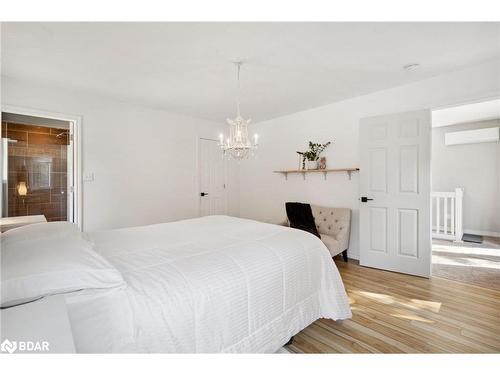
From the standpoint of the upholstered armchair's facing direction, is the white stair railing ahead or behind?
behind

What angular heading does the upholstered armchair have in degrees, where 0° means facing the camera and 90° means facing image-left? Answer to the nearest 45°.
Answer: approximately 45°

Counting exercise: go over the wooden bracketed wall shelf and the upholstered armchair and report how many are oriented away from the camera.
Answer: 0

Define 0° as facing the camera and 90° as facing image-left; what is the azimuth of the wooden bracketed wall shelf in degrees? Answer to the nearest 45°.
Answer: approximately 45°

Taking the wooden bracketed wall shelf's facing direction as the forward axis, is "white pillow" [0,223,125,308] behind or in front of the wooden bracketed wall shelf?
in front

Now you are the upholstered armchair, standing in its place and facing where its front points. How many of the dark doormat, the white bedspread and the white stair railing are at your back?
2

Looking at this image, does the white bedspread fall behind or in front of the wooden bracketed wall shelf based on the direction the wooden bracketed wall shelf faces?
in front
